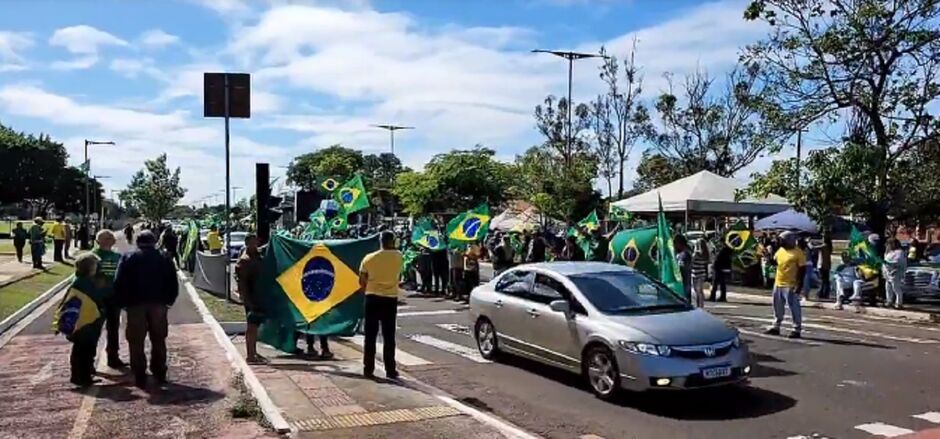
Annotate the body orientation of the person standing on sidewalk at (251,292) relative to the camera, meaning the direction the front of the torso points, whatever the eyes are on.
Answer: to the viewer's right

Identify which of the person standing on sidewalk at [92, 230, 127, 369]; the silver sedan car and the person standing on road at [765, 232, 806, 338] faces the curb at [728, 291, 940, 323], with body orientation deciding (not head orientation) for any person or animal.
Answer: the person standing on sidewalk at [92, 230, 127, 369]

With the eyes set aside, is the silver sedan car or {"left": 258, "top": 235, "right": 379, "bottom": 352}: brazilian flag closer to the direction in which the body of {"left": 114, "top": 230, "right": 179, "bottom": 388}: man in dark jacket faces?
the brazilian flag

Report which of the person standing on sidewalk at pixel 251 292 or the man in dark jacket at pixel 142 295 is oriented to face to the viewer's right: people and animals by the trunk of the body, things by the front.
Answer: the person standing on sidewalk

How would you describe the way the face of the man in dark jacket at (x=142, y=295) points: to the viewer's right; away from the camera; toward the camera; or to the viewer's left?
away from the camera

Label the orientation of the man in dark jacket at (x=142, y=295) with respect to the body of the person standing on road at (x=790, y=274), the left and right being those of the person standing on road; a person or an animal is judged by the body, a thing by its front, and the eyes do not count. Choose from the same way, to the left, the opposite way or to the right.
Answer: to the right

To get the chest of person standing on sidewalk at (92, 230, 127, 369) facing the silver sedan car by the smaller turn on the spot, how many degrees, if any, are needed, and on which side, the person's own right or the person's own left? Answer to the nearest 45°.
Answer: approximately 45° to the person's own right

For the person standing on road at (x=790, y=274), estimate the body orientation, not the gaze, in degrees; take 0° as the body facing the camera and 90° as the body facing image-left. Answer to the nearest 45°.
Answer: approximately 45°

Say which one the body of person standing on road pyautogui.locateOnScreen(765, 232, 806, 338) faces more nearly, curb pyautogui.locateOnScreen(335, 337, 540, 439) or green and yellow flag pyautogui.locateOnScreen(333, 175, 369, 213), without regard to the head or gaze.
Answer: the curb

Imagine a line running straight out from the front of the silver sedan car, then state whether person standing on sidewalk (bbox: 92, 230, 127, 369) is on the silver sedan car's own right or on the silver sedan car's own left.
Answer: on the silver sedan car's own right

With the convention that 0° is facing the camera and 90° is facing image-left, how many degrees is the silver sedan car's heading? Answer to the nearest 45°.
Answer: approximately 315°

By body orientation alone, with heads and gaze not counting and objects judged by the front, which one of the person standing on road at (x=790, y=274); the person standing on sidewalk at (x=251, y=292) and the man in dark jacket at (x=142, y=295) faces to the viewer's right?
the person standing on sidewalk at (x=251, y=292)

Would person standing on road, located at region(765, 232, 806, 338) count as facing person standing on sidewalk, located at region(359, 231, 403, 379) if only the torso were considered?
yes

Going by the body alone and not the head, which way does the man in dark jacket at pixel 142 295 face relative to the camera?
away from the camera

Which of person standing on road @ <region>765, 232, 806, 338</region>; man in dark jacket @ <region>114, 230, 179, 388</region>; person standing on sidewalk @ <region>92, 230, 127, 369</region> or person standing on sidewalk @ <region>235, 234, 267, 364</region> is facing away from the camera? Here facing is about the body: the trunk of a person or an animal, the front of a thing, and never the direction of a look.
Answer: the man in dark jacket

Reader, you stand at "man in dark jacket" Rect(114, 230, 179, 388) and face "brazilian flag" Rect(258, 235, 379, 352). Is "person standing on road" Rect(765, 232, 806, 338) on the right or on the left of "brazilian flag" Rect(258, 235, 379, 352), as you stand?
right
